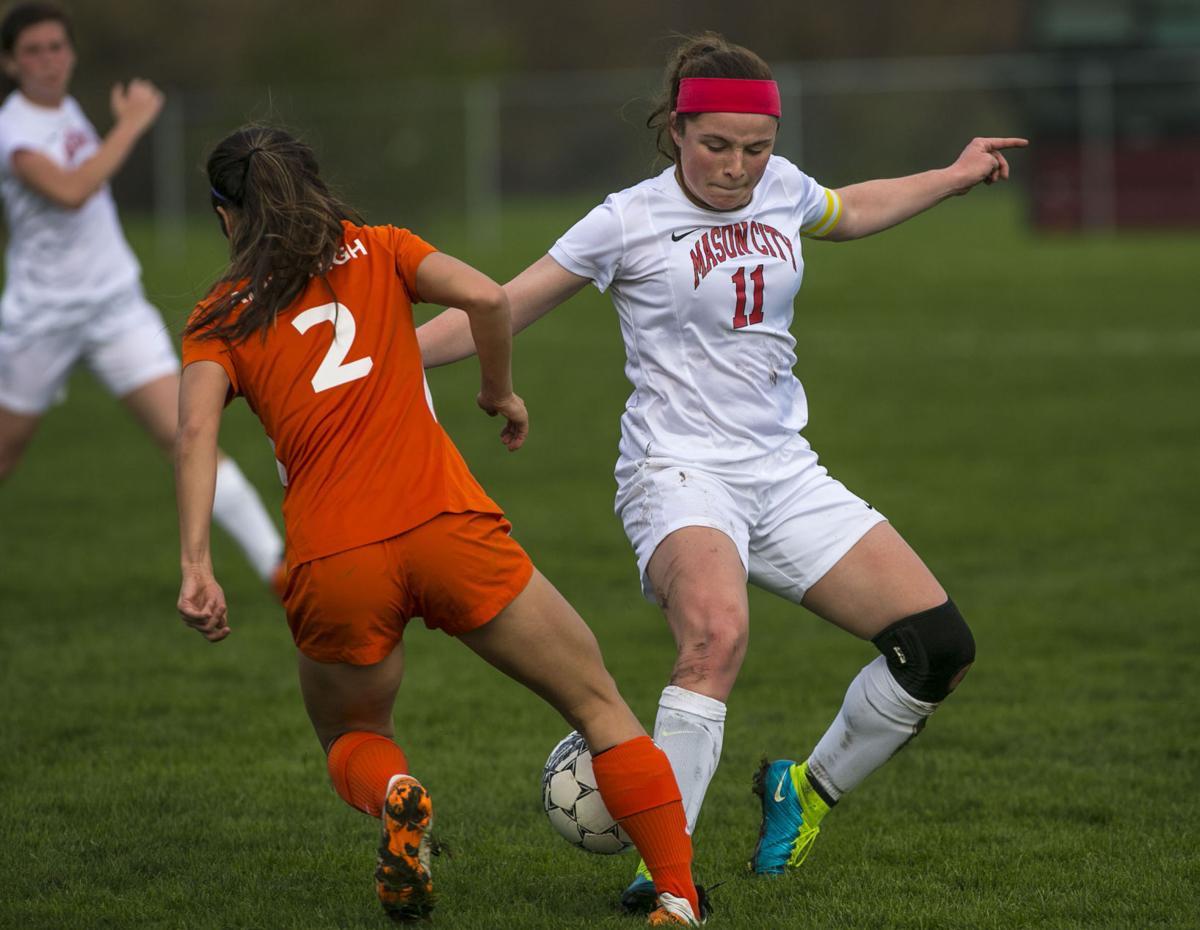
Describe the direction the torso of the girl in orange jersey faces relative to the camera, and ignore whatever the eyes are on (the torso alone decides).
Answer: away from the camera

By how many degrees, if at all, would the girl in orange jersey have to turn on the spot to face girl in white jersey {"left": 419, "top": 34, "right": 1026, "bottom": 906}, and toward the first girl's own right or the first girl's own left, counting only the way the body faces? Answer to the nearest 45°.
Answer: approximately 45° to the first girl's own right

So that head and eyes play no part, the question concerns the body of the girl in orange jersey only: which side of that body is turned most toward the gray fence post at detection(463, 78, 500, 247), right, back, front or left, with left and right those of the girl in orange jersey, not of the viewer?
front

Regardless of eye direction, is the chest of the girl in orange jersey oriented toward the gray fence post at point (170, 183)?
yes

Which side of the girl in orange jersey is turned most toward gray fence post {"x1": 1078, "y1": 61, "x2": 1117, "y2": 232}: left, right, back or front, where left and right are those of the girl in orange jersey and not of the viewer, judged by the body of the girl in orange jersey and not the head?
front
